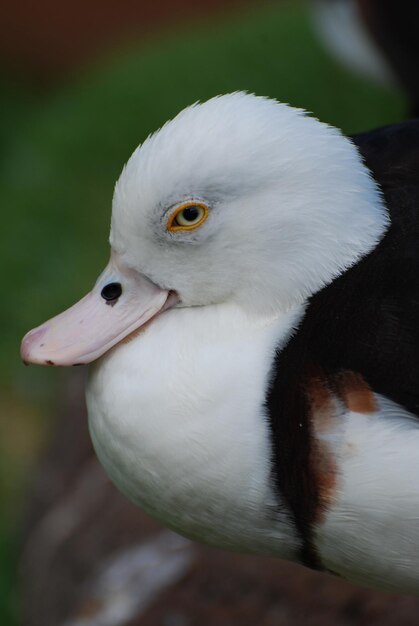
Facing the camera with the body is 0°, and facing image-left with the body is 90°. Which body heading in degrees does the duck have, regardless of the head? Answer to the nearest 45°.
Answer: approximately 90°
